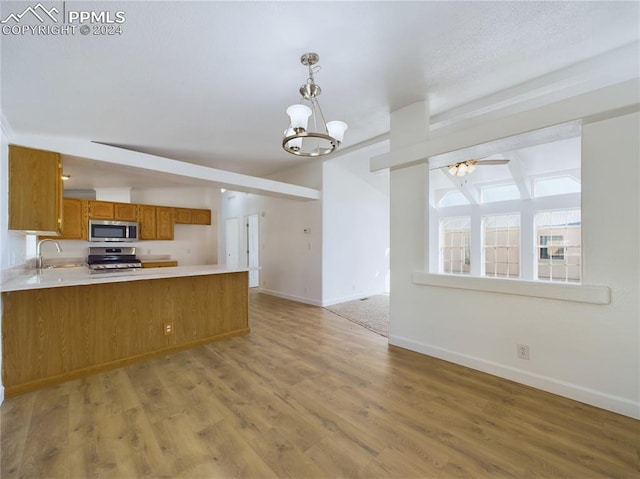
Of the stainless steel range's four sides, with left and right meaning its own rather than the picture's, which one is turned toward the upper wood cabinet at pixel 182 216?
left

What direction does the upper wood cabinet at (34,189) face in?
to the viewer's right

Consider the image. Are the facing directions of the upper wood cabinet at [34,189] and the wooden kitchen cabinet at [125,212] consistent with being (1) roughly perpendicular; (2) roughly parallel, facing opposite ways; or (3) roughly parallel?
roughly perpendicular

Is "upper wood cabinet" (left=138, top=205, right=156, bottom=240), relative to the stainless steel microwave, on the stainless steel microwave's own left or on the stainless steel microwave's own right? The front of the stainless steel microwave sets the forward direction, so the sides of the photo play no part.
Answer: on the stainless steel microwave's own left
